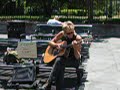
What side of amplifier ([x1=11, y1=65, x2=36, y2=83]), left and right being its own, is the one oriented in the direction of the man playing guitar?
left

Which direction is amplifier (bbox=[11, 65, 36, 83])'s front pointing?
toward the camera

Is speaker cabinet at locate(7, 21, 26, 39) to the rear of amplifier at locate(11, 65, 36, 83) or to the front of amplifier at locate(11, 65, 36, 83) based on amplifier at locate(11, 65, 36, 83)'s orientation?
to the rear

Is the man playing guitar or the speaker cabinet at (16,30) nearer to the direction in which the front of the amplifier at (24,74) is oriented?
the man playing guitar
